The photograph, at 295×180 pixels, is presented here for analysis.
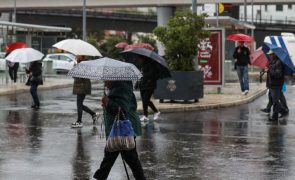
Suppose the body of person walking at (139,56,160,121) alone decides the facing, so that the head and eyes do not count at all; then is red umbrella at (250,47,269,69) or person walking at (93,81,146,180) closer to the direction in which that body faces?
the person walking

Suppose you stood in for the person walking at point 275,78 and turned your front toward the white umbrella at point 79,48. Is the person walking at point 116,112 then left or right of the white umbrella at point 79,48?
left

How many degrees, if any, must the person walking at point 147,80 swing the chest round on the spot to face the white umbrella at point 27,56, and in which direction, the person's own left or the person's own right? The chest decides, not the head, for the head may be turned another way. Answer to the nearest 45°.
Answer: approximately 45° to the person's own right

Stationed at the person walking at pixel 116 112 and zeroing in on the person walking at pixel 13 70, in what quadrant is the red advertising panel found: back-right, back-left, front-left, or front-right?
front-right

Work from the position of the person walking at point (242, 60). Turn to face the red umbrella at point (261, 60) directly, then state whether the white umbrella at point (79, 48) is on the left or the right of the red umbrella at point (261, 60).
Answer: right

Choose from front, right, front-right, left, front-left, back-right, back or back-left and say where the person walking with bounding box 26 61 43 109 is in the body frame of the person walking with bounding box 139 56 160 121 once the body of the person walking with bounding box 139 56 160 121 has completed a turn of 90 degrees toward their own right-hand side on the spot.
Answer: front-left
